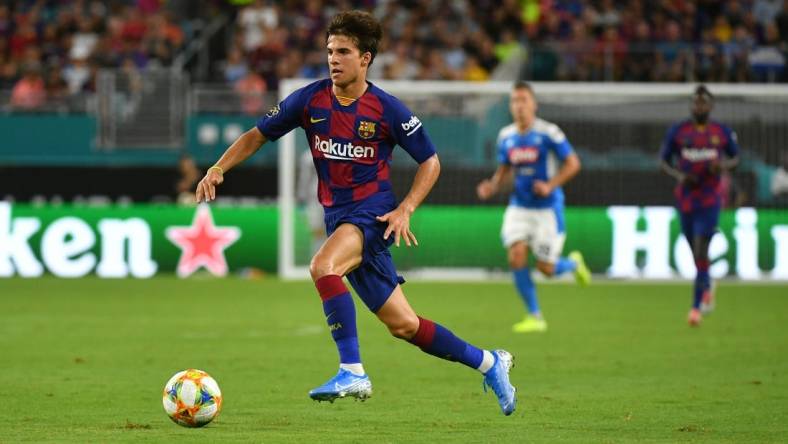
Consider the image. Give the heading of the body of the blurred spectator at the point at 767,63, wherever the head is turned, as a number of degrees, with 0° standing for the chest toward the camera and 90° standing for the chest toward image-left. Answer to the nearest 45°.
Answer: approximately 0°

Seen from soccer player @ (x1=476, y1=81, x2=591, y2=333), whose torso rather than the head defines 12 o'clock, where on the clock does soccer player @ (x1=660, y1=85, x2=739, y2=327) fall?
soccer player @ (x1=660, y1=85, x2=739, y2=327) is roughly at 7 o'clock from soccer player @ (x1=476, y1=81, x2=591, y2=333).

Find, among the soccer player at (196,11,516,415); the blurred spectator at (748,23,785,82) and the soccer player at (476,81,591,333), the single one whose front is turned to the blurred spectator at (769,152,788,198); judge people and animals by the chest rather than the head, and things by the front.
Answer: the blurred spectator at (748,23,785,82)

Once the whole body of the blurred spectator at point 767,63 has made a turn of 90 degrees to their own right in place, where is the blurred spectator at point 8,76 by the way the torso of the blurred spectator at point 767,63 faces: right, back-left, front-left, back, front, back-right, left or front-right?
front

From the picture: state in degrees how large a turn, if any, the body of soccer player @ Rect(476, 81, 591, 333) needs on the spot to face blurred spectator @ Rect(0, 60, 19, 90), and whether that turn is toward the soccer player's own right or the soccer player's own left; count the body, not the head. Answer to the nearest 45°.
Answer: approximately 90° to the soccer player's own right

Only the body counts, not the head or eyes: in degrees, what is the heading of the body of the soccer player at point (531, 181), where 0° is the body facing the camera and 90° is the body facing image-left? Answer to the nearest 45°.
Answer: approximately 45°

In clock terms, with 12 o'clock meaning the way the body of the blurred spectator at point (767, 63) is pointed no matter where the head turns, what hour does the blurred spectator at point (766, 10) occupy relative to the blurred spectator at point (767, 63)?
the blurred spectator at point (766, 10) is roughly at 6 o'clock from the blurred spectator at point (767, 63).

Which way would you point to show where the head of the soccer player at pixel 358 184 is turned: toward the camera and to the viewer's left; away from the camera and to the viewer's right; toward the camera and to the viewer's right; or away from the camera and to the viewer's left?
toward the camera and to the viewer's left

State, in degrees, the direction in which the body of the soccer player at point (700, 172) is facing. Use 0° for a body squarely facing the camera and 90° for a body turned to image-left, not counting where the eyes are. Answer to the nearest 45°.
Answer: approximately 0°

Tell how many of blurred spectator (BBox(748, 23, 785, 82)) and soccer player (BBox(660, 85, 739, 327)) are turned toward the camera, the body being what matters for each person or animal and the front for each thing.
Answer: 2

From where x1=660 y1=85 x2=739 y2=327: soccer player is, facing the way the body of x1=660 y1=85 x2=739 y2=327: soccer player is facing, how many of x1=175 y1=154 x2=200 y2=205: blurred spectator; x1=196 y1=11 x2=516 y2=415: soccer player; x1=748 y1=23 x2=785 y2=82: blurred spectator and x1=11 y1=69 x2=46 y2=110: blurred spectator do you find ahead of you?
1

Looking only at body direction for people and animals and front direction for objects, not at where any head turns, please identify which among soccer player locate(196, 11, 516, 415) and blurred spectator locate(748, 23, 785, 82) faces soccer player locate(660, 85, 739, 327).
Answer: the blurred spectator

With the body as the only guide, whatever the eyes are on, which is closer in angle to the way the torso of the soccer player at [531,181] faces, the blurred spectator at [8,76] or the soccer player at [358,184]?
the soccer player

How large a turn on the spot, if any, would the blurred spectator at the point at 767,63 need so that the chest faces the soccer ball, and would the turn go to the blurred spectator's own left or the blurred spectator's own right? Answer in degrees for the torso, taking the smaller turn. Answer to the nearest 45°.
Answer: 0° — they already face it
